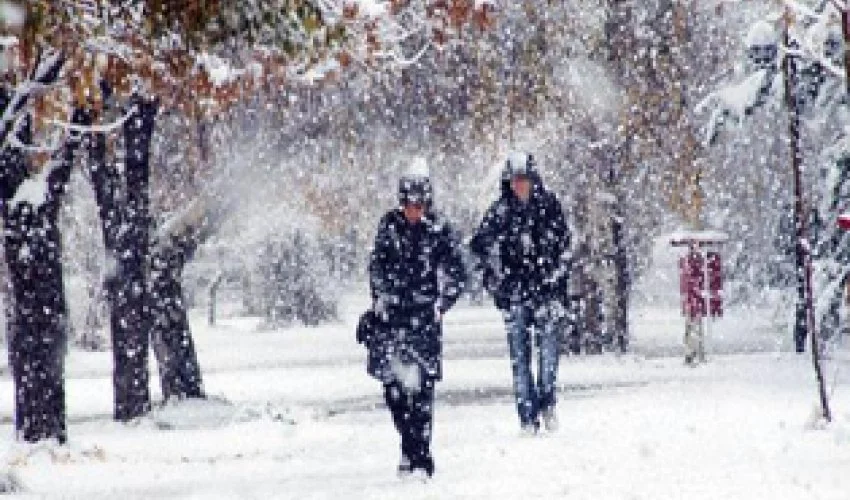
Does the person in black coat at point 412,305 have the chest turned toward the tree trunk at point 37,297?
no

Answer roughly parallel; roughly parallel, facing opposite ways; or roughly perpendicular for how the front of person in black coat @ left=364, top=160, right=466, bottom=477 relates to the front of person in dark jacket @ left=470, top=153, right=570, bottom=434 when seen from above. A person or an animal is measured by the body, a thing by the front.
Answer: roughly parallel

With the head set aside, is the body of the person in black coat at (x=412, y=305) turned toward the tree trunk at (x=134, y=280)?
no

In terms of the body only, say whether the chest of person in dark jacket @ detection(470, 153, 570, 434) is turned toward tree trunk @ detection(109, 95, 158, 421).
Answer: no

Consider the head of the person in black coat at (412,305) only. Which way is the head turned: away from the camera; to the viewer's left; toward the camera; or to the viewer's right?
toward the camera

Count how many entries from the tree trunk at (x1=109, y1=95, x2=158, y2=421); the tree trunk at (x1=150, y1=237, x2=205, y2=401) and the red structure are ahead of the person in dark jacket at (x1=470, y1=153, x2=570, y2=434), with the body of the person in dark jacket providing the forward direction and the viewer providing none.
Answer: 0

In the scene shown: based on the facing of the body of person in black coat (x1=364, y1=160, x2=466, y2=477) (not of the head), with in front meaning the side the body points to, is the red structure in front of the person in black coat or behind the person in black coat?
behind

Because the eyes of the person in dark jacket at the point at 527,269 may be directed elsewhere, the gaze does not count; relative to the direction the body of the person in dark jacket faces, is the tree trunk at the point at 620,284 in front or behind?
behind

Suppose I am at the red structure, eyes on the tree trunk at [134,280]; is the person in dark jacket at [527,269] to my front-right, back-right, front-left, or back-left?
front-left

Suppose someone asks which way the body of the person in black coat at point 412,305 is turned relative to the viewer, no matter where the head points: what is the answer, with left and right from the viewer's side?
facing the viewer

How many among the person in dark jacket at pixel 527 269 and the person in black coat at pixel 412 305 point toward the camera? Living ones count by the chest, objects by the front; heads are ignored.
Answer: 2

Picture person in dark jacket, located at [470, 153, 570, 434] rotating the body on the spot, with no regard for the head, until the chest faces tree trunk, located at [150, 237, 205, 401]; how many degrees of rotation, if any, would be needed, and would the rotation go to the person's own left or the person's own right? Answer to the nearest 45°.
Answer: approximately 135° to the person's own right

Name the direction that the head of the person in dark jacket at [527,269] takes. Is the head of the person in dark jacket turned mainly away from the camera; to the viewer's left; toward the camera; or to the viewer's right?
toward the camera

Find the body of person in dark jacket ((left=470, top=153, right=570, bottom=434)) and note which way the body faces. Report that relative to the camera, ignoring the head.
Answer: toward the camera

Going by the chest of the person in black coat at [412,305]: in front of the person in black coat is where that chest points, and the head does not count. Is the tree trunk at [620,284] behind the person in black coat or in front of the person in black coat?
behind

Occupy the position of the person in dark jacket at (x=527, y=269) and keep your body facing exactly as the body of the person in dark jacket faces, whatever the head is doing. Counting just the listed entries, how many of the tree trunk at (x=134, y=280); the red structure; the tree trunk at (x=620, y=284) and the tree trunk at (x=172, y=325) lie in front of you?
0
